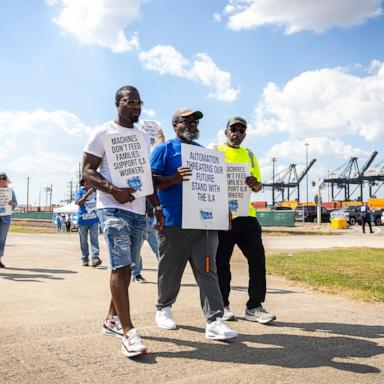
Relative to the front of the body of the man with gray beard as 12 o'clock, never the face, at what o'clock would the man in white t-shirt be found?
The man in white t-shirt is roughly at 3 o'clock from the man with gray beard.

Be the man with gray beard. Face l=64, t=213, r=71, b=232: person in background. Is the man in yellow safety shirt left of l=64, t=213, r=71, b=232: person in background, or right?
right

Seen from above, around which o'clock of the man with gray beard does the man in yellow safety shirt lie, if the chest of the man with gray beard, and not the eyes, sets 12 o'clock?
The man in yellow safety shirt is roughly at 9 o'clock from the man with gray beard.

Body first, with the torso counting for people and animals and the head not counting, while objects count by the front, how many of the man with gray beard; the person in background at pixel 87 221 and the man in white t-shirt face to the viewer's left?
0

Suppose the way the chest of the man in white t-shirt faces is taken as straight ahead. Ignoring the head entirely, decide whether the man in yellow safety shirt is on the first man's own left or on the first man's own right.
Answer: on the first man's own left

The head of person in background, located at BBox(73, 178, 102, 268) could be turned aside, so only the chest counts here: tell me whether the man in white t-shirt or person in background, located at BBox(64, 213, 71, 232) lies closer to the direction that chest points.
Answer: the man in white t-shirt

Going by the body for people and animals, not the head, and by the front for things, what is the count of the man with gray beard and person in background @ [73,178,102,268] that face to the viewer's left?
0

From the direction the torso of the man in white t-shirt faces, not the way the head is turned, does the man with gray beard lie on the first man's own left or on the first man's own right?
on the first man's own left
